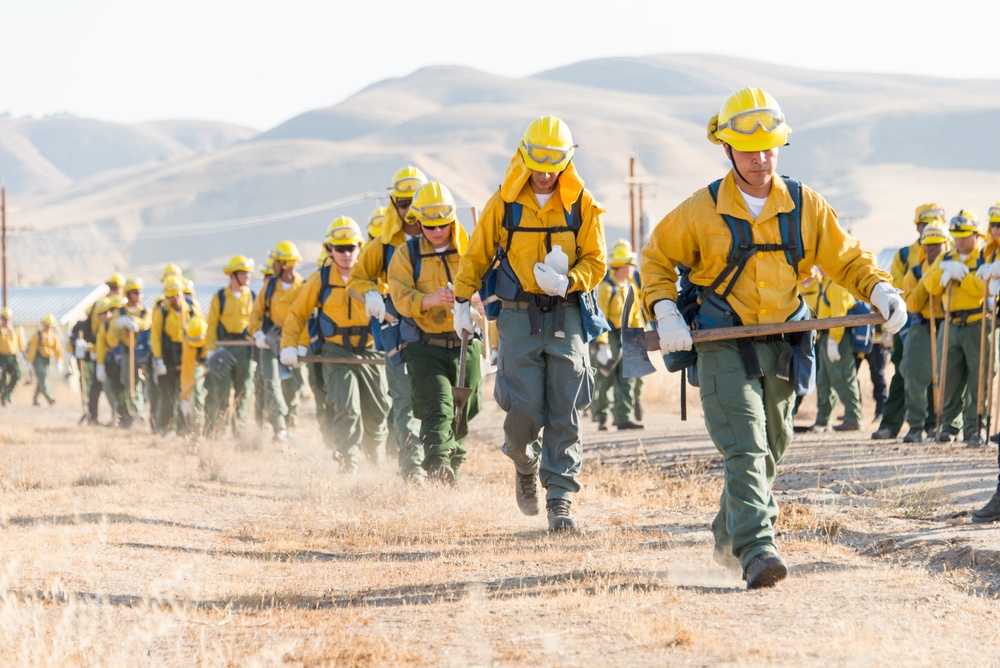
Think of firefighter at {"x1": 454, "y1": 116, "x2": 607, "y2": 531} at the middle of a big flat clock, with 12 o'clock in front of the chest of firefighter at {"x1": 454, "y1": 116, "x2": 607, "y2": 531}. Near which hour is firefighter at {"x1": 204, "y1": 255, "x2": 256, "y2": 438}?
firefighter at {"x1": 204, "y1": 255, "x2": 256, "y2": 438} is roughly at 5 o'clock from firefighter at {"x1": 454, "y1": 116, "x2": 607, "y2": 531}.

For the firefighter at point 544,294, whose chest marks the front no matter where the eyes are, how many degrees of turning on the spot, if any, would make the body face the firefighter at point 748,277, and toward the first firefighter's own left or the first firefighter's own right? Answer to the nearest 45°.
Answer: approximately 45° to the first firefighter's own left

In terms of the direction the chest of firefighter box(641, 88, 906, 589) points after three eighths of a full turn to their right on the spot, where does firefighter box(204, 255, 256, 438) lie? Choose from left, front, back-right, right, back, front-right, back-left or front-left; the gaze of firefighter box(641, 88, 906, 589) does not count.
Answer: front

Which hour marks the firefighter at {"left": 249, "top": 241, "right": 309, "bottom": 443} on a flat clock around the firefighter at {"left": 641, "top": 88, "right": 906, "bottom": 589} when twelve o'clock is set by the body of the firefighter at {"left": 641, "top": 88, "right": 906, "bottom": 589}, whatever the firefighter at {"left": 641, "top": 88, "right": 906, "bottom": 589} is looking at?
the firefighter at {"left": 249, "top": 241, "right": 309, "bottom": 443} is roughly at 5 o'clock from the firefighter at {"left": 641, "top": 88, "right": 906, "bottom": 589}.

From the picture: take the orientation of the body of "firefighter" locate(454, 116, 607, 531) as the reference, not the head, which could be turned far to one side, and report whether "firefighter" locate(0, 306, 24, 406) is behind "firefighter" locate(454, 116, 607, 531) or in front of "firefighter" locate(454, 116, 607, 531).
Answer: behind

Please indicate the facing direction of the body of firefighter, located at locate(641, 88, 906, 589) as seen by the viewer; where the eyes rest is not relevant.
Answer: toward the camera

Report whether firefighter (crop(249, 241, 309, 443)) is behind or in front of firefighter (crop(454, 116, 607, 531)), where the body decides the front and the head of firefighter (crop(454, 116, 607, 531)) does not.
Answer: behind

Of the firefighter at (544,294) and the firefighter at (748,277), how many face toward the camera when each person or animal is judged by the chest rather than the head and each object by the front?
2

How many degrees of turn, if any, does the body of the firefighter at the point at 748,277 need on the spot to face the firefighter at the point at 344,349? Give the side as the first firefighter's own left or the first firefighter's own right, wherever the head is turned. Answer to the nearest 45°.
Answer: approximately 135° to the first firefighter's own right

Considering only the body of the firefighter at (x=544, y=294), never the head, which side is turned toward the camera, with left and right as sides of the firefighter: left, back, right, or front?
front
